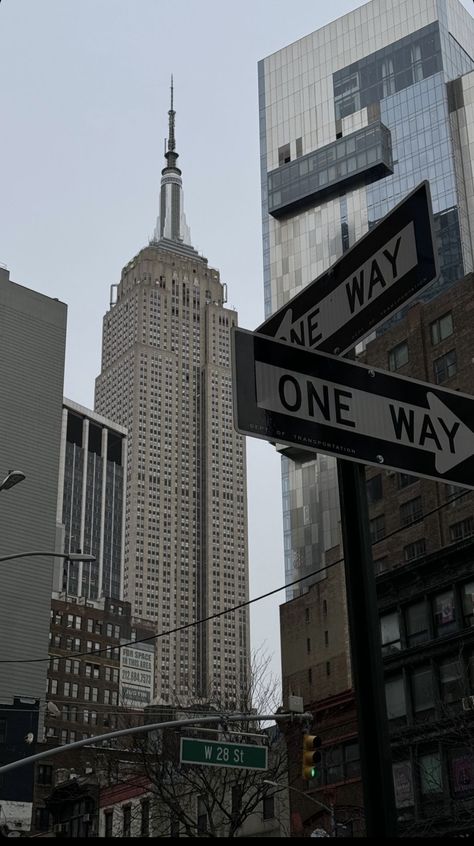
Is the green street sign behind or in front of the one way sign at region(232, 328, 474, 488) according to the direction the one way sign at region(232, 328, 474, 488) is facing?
behind

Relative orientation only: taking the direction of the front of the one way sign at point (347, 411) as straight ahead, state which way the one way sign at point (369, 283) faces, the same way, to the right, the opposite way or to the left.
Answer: to the right

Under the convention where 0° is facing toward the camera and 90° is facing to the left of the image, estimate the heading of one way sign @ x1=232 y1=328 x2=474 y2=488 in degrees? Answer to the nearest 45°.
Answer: approximately 315°

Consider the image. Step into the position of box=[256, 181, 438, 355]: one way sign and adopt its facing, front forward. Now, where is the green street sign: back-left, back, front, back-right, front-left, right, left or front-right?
back-right

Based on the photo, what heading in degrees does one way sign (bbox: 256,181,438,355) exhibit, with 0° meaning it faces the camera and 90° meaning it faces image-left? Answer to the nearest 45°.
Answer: approximately 45°
